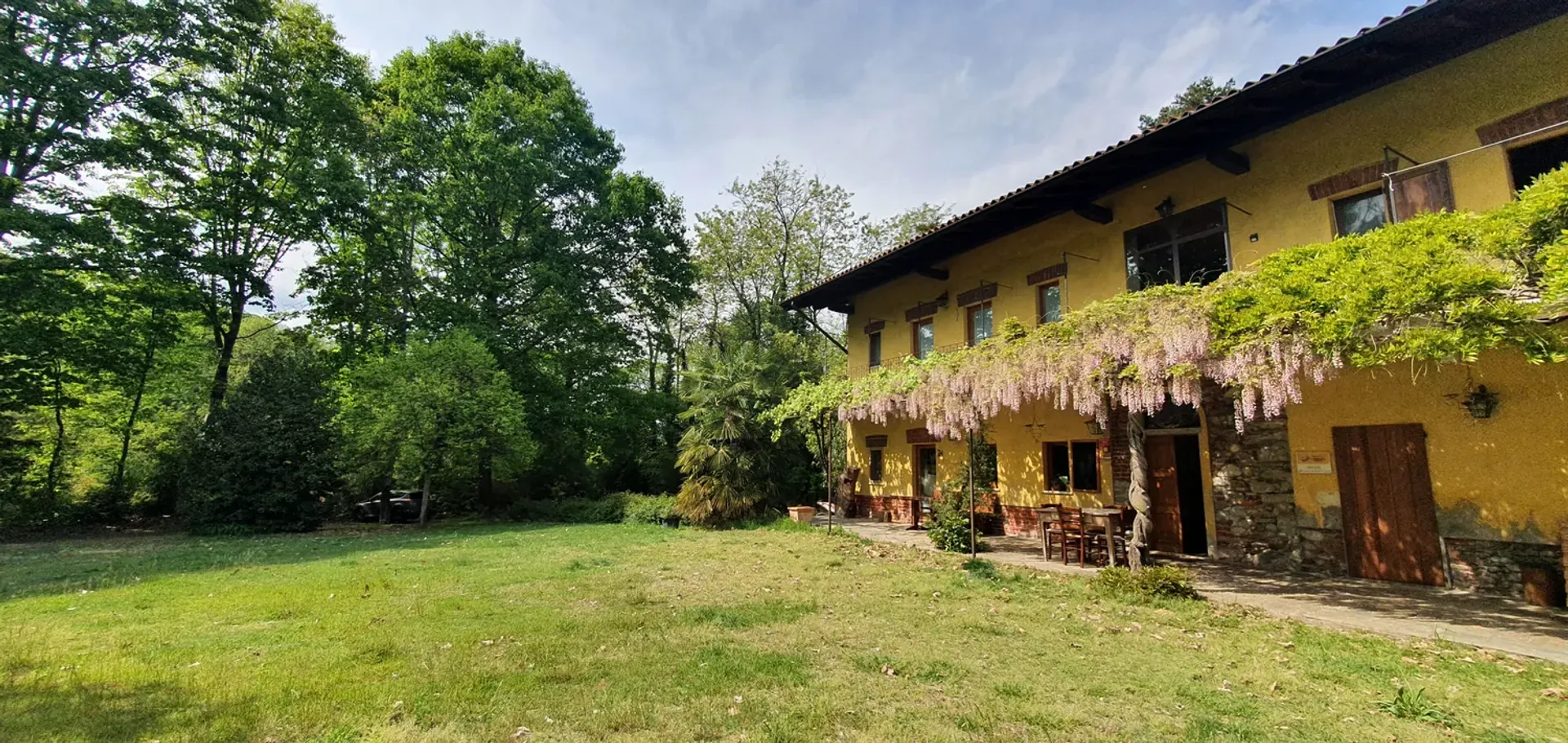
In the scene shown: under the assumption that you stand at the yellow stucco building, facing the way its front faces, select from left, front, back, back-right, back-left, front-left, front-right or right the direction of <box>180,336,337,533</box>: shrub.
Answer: front-right

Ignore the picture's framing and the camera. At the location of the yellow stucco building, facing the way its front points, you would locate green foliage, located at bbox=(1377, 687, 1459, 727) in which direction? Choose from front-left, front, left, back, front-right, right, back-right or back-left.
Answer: front-left

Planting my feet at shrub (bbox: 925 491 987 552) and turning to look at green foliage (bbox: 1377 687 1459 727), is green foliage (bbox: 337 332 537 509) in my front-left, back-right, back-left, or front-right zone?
back-right

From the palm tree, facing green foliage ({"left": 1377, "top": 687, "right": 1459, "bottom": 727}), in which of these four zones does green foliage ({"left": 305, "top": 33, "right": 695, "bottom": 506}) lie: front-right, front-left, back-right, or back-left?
back-right

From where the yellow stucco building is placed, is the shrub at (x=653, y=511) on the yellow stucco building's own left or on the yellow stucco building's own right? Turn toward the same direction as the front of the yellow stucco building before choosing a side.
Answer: on the yellow stucco building's own right

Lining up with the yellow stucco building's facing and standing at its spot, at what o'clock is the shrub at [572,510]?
The shrub is roughly at 2 o'clock from the yellow stucco building.

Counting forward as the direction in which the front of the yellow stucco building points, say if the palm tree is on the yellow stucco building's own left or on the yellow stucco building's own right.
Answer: on the yellow stucco building's own right

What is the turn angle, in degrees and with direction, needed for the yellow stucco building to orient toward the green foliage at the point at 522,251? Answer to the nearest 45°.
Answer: approximately 45° to its right

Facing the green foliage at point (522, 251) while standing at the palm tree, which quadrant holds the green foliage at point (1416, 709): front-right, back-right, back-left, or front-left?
back-left

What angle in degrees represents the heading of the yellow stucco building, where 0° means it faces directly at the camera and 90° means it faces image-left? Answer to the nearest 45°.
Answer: approximately 45°

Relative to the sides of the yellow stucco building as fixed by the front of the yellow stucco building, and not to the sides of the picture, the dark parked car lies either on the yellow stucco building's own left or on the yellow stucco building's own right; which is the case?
on the yellow stucco building's own right
